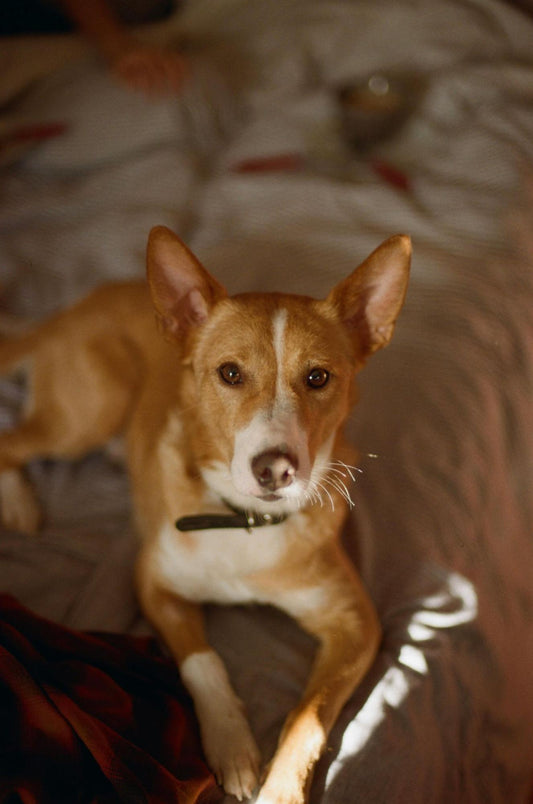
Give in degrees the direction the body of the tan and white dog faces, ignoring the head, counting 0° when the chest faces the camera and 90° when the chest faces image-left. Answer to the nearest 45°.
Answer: approximately 315°
